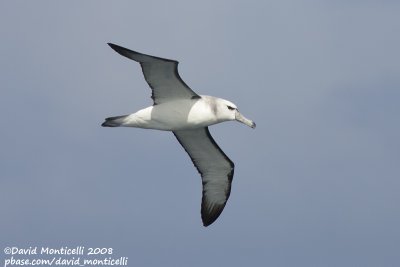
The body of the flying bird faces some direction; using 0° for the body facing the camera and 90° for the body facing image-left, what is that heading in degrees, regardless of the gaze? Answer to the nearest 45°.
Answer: approximately 270°
